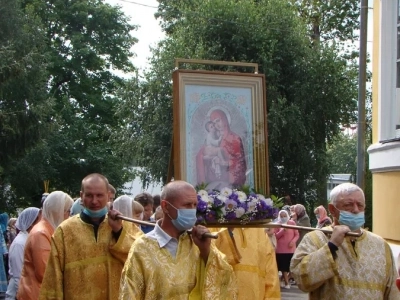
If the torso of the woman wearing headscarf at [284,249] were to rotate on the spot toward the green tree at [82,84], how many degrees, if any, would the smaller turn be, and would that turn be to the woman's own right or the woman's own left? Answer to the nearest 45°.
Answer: approximately 135° to the woman's own right

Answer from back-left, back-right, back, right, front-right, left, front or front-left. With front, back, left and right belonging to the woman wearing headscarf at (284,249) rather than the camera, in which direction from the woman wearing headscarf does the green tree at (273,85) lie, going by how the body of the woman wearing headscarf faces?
back

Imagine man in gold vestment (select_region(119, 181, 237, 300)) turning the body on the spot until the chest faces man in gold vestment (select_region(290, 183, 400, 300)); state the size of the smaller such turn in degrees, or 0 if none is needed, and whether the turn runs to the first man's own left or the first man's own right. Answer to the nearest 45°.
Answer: approximately 90° to the first man's own left

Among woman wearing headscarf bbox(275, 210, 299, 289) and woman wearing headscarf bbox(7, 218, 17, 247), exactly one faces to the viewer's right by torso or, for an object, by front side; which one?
woman wearing headscarf bbox(7, 218, 17, 247)

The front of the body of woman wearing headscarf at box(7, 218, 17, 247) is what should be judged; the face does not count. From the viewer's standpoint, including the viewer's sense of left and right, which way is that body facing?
facing to the right of the viewer

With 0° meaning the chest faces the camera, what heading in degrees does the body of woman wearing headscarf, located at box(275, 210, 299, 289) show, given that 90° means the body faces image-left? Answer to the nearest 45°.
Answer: approximately 0°
